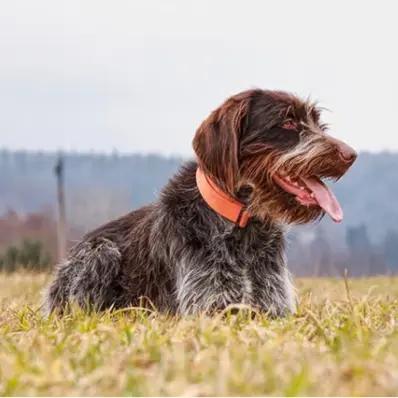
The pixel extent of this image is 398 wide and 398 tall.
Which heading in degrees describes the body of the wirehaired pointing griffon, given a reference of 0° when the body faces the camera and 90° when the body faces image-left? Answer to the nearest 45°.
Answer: approximately 315°

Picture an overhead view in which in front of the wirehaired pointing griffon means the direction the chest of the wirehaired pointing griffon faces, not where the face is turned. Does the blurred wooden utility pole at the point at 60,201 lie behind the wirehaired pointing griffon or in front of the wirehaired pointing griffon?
behind

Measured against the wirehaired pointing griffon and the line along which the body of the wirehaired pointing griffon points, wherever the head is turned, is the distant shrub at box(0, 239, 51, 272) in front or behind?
behind
